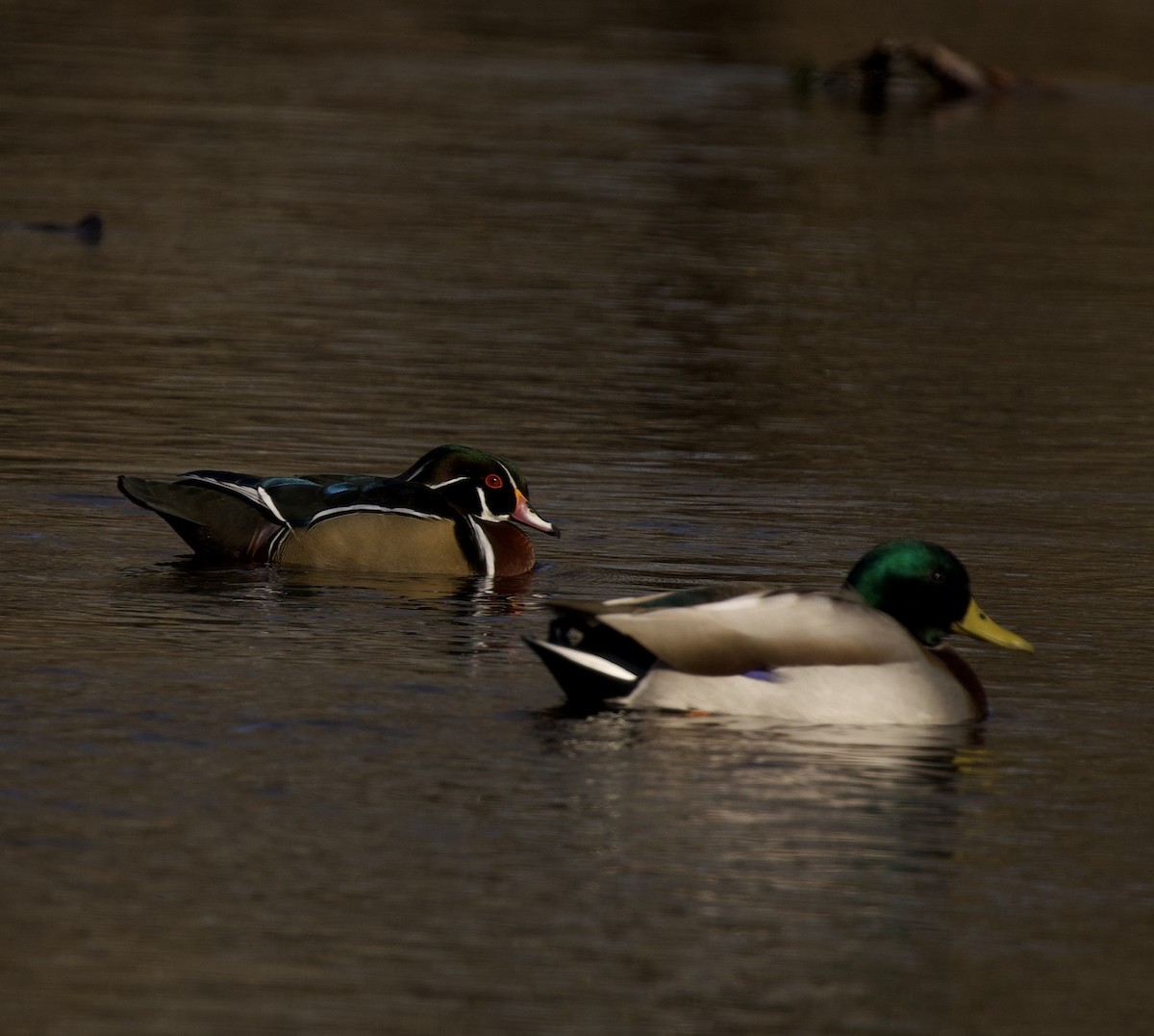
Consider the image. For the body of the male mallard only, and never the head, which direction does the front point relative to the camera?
to the viewer's right

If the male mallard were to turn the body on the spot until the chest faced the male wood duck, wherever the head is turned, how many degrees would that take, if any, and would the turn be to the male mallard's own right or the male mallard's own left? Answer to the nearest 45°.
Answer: approximately 135° to the male mallard's own left

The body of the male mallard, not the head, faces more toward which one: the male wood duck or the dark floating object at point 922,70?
the dark floating object

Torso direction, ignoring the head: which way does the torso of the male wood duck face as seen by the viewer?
to the viewer's right

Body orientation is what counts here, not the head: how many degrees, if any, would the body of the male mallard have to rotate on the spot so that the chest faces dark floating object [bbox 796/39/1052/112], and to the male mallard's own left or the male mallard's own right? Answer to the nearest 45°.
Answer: approximately 90° to the male mallard's own left

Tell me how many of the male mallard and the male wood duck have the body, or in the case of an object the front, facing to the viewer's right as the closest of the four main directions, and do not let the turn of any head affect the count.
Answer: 2

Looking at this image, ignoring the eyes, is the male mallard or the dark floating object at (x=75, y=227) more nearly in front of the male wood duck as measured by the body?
the male mallard

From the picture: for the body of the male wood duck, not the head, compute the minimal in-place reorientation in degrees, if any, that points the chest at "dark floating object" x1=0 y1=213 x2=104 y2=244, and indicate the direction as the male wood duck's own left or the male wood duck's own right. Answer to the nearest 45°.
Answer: approximately 90° to the male wood duck's own left

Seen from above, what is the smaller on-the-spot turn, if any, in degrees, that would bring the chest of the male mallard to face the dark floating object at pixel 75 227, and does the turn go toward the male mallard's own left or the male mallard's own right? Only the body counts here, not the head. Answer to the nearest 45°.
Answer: approximately 135° to the male mallard's own left
